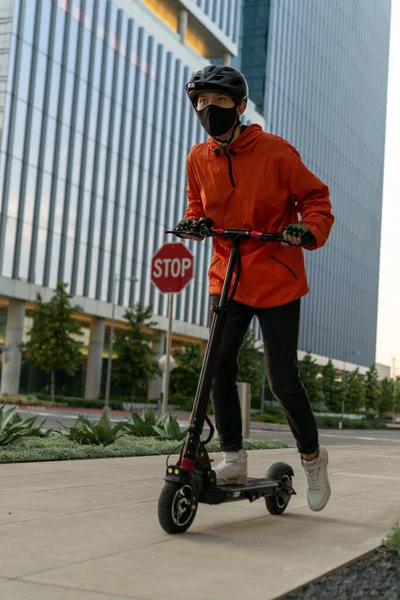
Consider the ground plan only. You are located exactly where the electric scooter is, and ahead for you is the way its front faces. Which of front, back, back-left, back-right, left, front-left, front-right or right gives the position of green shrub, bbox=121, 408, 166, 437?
back-right

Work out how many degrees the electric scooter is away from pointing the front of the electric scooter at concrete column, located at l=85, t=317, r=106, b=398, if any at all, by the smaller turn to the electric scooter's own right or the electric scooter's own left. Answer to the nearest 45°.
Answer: approximately 135° to the electric scooter's own right

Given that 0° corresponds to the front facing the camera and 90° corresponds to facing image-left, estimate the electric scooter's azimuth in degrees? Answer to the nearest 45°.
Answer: approximately 45°

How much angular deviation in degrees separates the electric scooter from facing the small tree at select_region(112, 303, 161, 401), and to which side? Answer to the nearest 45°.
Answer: approximately 135° to its right

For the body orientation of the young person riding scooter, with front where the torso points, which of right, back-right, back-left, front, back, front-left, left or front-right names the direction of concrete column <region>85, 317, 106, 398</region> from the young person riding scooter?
back-right

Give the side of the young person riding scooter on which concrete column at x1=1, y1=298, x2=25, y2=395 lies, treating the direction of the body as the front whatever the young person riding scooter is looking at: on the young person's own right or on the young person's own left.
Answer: on the young person's own right

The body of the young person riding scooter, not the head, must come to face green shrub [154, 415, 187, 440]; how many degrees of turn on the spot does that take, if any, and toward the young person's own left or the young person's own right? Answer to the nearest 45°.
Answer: approximately 135° to the young person's own right

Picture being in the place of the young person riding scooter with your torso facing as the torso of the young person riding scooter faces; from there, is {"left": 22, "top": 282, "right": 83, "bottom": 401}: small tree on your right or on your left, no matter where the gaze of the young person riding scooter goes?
on your right

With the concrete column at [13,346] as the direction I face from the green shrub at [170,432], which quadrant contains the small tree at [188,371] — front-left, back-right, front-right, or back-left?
front-right

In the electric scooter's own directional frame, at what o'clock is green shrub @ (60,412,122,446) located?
The green shrub is roughly at 4 o'clock from the electric scooter.

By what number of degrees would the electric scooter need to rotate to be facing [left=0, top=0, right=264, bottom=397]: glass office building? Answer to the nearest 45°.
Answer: approximately 135° to its right

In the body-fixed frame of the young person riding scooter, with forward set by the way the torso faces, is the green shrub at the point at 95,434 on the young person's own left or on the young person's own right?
on the young person's own right

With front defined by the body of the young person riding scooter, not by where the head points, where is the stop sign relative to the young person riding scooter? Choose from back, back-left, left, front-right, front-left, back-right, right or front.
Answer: back-right
